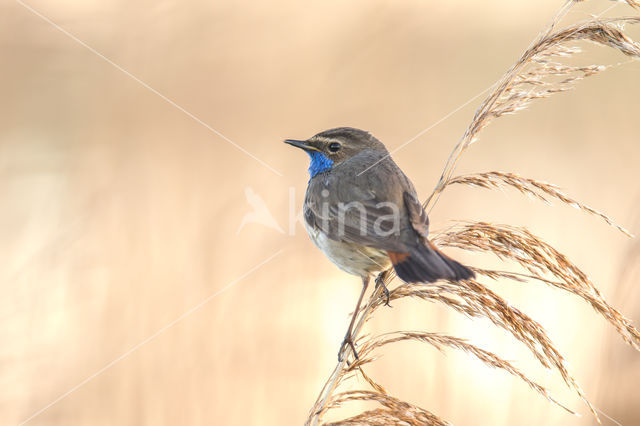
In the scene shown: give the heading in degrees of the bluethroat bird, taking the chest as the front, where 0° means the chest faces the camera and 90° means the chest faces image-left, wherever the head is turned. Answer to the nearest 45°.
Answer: approximately 135°
